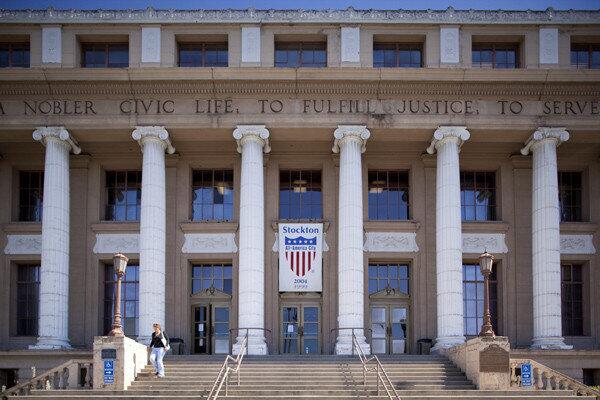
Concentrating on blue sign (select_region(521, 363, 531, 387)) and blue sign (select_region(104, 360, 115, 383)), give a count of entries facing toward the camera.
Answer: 2

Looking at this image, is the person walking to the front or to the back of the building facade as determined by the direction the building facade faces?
to the front

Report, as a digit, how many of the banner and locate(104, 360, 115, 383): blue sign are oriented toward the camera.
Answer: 2

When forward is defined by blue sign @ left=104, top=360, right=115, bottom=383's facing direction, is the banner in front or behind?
behind

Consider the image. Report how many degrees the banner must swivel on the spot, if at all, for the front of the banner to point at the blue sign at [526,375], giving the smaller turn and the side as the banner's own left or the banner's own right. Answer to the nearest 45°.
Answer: approximately 45° to the banner's own left

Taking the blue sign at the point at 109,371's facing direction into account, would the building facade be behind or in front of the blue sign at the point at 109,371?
behind

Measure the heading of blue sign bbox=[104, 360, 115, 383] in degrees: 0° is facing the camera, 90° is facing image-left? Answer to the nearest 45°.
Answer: approximately 0°

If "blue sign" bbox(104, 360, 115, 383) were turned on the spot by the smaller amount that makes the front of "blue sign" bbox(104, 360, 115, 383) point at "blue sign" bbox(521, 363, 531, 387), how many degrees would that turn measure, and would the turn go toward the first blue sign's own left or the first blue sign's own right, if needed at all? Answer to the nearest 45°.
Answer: approximately 90° to the first blue sign's own left

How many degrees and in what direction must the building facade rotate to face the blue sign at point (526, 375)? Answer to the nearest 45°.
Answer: approximately 45° to its left
